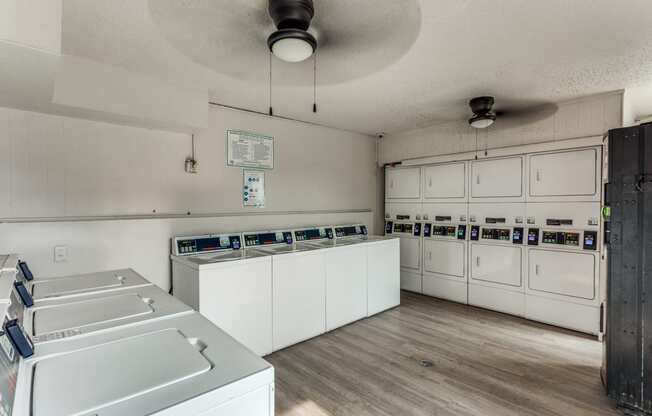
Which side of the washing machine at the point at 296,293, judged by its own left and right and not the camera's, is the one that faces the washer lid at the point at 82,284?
right

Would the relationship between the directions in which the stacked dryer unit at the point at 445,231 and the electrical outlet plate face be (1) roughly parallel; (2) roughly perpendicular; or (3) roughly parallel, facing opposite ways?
roughly perpendicular

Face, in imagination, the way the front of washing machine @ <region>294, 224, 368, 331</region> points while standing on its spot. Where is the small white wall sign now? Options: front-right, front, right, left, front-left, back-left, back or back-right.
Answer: back-right

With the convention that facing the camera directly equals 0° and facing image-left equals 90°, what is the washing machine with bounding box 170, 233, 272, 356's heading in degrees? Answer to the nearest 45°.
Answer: approximately 315°

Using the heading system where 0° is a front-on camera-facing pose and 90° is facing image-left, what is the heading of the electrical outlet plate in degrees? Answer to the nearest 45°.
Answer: approximately 0°

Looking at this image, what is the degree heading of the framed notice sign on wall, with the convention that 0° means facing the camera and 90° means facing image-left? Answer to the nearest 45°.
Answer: approximately 315°
